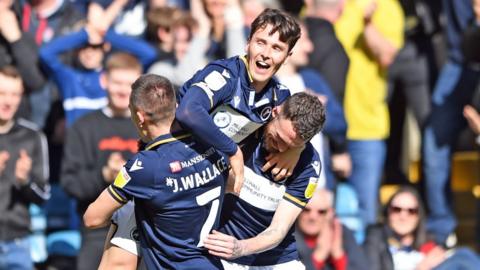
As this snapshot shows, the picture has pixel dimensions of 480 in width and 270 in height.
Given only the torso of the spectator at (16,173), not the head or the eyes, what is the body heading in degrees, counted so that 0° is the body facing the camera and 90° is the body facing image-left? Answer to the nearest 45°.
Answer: approximately 0°

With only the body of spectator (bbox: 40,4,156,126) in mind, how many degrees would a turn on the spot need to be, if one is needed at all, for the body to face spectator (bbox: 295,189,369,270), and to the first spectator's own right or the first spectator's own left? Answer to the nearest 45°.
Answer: approximately 45° to the first spectator's own left

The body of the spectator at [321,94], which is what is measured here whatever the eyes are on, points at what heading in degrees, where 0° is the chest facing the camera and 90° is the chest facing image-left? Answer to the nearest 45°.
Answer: approximately 45°

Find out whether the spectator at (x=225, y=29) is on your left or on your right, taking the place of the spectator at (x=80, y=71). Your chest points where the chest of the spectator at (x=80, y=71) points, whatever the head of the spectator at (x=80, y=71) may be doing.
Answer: on your left

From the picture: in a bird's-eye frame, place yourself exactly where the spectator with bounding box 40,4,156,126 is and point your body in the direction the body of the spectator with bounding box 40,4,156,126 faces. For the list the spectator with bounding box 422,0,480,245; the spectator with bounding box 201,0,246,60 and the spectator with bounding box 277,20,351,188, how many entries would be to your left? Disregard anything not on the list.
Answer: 3

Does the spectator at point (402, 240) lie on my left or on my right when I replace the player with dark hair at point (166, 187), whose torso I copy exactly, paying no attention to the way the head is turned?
on my right

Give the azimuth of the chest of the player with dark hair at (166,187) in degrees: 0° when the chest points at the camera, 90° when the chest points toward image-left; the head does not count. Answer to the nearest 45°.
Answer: approximately 135°
